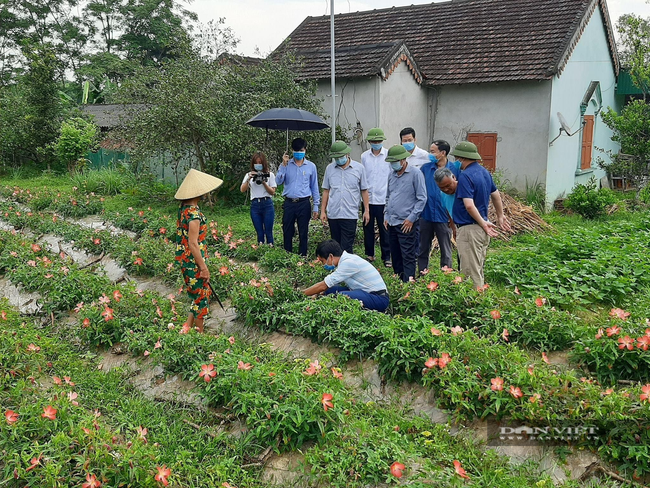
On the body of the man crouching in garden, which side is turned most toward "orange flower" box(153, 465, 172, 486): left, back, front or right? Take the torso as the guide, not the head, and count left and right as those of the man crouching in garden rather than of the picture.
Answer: left

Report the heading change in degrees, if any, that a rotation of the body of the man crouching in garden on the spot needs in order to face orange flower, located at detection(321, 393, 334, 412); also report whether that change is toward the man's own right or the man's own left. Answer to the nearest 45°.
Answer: approximately 90° to the man's own left

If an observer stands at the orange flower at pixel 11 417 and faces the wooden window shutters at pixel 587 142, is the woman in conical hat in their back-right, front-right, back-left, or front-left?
front-left

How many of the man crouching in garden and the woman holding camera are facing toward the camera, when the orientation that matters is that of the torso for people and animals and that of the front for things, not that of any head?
1

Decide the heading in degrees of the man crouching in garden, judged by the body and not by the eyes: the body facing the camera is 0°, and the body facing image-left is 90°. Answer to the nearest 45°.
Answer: approximately 90°

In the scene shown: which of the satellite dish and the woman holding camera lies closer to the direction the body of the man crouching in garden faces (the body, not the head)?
the woman holding camera

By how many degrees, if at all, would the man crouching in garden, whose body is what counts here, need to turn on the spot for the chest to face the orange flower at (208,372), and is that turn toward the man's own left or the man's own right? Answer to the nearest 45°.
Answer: approximately 45° to the man's own left

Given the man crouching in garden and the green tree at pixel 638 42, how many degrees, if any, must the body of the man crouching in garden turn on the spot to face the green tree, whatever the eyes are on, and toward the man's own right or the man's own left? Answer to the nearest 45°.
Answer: approximately 135° to the man's own right

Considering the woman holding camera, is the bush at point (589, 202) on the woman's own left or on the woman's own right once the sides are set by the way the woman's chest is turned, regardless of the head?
on the woman's own left

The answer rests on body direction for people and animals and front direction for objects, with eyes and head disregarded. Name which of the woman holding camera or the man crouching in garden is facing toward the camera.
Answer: the woman holding camera

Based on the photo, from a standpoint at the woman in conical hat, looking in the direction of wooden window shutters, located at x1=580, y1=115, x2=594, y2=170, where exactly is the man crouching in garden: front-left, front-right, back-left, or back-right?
front-right

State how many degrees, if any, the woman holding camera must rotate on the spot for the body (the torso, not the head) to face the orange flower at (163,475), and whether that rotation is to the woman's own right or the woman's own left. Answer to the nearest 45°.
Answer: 0° — they already face it

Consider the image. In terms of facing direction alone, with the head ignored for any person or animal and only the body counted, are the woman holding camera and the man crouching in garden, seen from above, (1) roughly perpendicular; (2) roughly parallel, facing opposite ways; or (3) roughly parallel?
roughly perpendicular

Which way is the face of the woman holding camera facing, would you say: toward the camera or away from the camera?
toward the camera

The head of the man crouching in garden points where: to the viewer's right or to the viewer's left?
to the viewer's left

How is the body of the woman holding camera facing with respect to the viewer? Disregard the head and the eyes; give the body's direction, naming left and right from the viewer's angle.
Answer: facing the viewer

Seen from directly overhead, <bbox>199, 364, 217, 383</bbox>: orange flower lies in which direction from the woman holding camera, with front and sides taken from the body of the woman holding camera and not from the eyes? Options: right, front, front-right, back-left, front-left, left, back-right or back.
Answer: front

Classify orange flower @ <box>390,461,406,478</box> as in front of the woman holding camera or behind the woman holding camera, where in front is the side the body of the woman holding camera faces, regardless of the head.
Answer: in front

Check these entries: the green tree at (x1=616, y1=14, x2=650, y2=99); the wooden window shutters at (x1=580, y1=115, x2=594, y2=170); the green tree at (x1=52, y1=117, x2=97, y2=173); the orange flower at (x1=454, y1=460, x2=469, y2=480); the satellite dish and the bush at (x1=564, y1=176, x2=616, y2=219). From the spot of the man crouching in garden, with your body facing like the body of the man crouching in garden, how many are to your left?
1

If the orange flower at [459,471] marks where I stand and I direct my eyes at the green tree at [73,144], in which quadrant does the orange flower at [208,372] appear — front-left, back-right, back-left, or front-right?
front-left

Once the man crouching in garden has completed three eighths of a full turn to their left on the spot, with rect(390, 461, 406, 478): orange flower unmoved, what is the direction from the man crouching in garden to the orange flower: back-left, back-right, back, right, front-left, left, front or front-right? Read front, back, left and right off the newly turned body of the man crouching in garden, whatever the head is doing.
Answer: front-right
